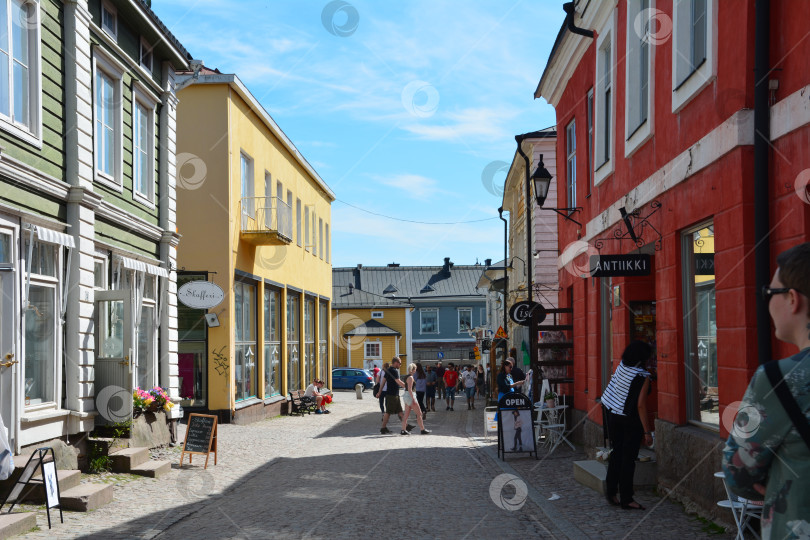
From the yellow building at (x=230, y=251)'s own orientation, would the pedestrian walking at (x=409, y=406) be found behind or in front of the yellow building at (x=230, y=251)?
in front

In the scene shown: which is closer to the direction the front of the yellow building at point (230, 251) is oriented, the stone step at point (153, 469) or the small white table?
the small white table

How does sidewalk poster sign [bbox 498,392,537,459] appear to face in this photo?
toward the camera

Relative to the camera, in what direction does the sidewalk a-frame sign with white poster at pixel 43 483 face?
facing the viewer and to the right of the viewer

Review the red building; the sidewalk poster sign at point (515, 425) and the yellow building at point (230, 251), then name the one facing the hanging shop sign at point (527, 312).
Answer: the yellow building

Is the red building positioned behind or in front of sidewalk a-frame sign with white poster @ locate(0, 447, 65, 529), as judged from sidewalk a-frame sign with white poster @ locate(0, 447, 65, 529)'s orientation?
in front

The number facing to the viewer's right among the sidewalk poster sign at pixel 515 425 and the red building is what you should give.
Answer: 0

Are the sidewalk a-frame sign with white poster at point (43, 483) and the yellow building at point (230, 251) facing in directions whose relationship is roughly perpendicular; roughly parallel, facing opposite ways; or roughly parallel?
roughly parallel
